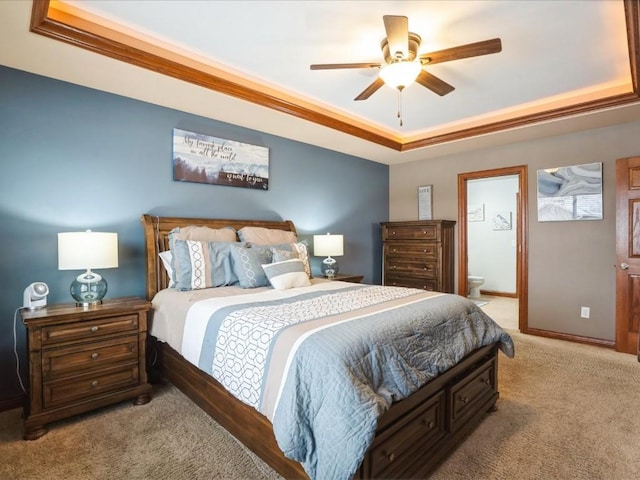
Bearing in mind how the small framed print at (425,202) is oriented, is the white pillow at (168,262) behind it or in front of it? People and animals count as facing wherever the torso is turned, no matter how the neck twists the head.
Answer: in front

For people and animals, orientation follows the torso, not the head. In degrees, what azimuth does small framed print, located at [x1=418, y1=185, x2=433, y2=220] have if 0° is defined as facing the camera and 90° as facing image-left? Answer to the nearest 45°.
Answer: approximately 45°

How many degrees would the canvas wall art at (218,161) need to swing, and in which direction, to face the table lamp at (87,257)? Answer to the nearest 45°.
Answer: approximately 90° to its right

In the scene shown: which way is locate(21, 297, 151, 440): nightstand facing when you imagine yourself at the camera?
facing the viewer and to the right of the viewer

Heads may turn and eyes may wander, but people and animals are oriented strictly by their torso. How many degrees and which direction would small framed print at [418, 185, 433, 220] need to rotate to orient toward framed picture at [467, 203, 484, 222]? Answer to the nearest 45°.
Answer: approximately 180°

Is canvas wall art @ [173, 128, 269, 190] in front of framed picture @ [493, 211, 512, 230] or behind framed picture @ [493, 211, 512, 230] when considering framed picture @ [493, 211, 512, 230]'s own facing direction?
in front

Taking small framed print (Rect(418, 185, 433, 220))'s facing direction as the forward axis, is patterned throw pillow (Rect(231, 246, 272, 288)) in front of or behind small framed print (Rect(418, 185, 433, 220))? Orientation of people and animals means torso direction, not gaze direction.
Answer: in front

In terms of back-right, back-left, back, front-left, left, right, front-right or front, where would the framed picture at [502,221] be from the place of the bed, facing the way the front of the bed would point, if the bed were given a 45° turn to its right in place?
back-left

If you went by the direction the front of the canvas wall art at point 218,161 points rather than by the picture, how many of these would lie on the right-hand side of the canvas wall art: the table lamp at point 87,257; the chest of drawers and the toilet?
1

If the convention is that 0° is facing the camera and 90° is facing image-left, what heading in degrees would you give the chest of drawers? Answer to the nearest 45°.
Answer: approximately 45°
